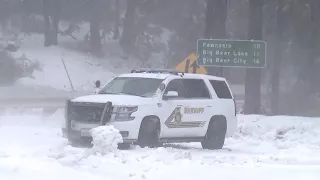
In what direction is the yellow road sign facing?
toward the camera

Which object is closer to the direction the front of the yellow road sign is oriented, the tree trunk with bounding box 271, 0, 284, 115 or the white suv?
the white suv

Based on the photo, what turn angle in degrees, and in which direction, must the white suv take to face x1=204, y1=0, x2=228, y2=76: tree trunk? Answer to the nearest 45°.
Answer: approximately 135° to its right

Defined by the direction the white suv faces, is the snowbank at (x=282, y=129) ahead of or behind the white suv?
behind

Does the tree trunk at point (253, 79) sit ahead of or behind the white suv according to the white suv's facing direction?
behind

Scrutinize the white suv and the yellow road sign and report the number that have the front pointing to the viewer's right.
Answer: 0

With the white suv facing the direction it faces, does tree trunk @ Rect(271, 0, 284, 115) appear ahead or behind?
behind

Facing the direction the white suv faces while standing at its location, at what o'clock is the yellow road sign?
The yellow road sign is roughly at 5 o'clock from the white suv.
